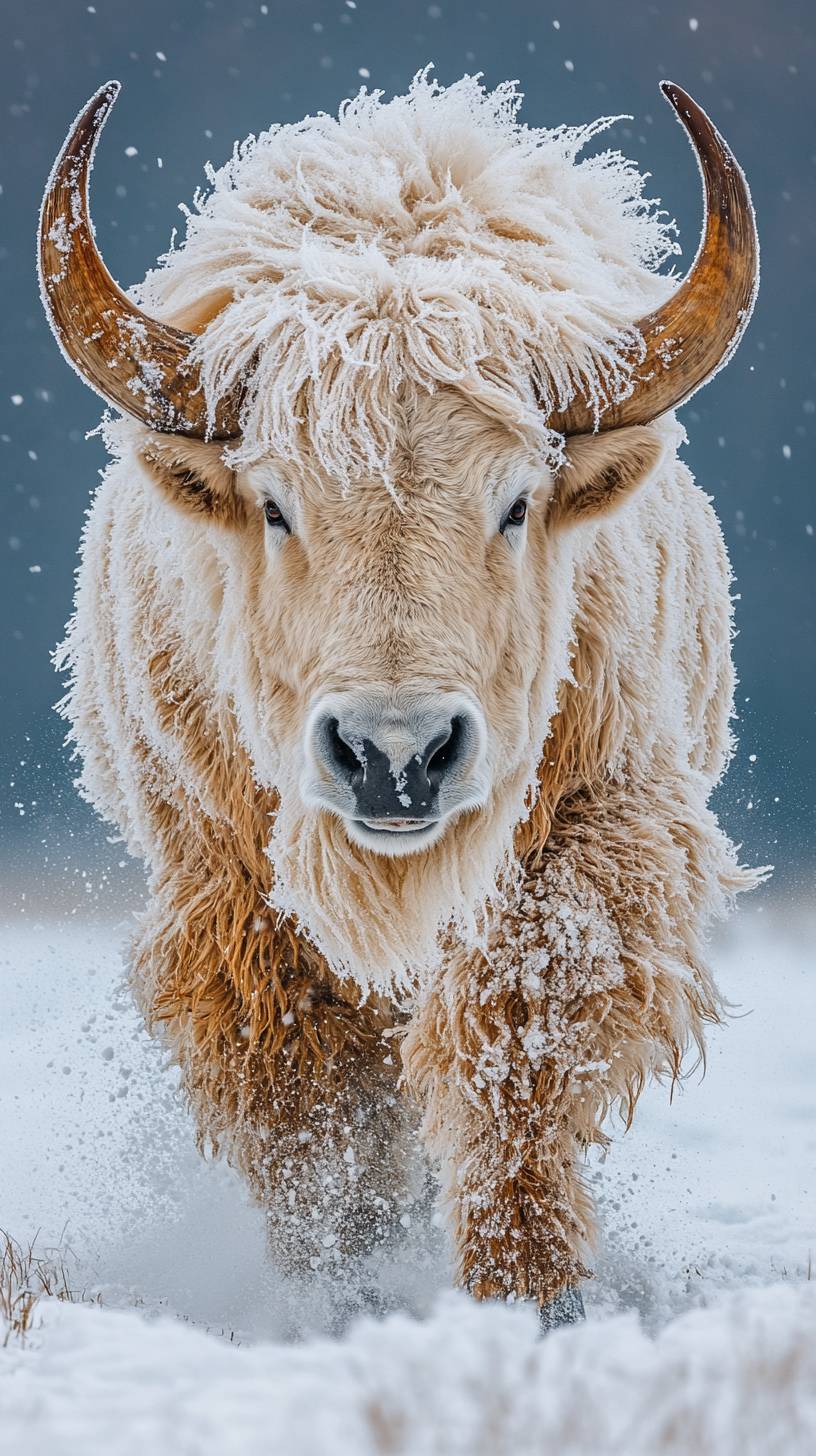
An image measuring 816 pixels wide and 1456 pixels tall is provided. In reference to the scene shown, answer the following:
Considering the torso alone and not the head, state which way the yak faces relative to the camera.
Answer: toward the camera
